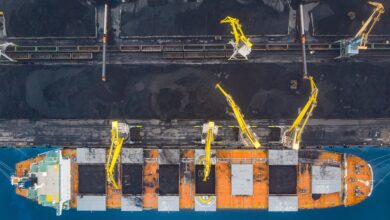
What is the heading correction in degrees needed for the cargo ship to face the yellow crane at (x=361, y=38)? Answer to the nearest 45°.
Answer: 0° — it already faces it

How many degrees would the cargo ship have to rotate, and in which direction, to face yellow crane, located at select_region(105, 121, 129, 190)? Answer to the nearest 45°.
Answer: approximately 180°

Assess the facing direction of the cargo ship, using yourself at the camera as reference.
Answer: facing to the right of the viewer
